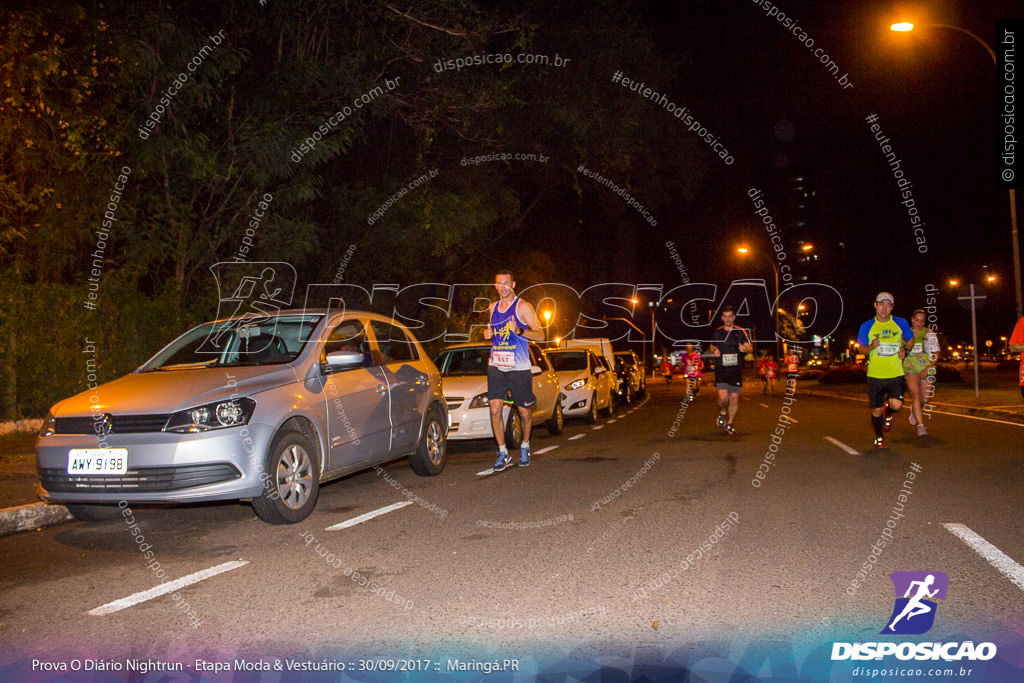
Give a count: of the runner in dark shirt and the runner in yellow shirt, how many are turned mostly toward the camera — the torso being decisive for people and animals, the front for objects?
2

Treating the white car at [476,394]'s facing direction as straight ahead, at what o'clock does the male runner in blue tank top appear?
The male runner in blue tank top is roughly at 10 o'clock from the white car.

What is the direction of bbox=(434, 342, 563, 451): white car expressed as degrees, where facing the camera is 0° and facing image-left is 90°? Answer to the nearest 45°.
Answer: approximately 45°

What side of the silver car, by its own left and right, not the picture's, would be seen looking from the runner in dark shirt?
back

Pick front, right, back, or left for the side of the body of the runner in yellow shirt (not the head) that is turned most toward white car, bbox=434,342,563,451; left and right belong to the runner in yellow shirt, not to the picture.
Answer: right

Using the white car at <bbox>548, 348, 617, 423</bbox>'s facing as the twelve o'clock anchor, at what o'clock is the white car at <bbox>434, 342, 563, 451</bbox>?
the white car at <bbox>434, 342, 563, 451</bbox> is roughly at 11 o'clock from the white car at <bbox>548, 348, 617, 423</bbox>.

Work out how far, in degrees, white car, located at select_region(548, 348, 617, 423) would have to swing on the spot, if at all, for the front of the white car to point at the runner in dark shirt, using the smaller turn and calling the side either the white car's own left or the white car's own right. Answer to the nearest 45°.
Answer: approximately 90° to the white car's own left

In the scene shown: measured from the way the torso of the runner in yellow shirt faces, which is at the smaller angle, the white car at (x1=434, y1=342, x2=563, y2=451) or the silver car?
the silver car

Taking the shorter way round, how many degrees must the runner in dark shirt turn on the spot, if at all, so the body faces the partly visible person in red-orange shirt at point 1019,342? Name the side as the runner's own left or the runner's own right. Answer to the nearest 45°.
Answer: approximately 45° to the runner's own left

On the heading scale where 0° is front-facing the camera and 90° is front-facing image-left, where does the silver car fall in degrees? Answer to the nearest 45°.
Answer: approximately 45°
